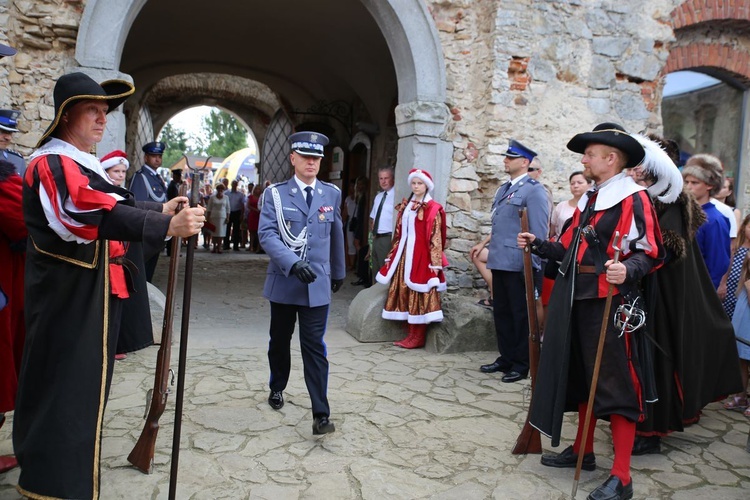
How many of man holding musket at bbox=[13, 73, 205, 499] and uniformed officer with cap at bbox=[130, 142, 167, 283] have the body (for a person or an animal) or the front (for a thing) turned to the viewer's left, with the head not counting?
0

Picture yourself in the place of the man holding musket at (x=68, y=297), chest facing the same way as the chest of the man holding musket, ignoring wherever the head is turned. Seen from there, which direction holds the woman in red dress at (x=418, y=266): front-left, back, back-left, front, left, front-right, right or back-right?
front-left

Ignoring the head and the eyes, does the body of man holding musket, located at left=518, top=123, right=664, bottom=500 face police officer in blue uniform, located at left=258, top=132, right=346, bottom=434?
yes

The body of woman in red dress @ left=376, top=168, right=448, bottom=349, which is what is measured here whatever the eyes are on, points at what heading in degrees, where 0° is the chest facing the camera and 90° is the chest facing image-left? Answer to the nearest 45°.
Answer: approximately 45°

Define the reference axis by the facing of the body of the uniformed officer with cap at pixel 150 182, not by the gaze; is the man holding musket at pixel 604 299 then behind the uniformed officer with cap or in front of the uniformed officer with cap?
in front

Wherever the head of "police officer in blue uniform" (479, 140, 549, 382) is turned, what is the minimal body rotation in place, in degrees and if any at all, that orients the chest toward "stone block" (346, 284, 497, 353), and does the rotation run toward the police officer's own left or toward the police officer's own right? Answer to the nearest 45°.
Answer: approximately 90° to the police officer's own right

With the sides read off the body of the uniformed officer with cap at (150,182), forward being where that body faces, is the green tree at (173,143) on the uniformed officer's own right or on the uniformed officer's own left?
on the uniformed officer's own left

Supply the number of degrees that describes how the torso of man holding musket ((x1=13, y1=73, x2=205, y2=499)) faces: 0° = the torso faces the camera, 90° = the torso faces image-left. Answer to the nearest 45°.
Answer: approximately 270°

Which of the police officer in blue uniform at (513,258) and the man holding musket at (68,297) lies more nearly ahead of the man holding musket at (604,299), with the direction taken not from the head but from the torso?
the man holding musket

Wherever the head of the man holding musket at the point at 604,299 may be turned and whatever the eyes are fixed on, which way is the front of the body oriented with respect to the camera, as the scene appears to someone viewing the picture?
to the viewer's left

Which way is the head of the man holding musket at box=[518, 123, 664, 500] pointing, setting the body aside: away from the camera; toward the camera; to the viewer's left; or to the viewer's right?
to the viewer's left

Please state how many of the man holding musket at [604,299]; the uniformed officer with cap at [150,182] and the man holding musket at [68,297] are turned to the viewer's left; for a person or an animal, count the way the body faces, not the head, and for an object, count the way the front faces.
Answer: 1

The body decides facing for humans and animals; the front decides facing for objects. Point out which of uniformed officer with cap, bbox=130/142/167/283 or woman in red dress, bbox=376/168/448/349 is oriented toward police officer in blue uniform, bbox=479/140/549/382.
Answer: the uniformed officer with cap
